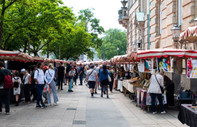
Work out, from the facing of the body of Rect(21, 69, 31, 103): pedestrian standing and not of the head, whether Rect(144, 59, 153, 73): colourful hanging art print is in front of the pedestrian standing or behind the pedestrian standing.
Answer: behind

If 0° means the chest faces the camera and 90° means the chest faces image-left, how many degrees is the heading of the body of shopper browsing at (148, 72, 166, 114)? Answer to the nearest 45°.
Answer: approximately 225°
